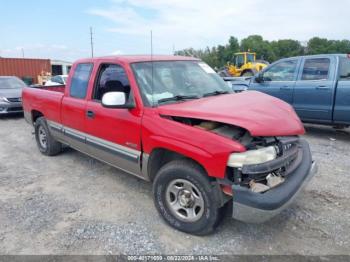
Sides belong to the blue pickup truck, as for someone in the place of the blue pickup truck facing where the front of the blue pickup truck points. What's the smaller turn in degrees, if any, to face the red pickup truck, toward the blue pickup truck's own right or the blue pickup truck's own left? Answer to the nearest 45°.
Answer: approximately 90° to the blue pickup truck's own left

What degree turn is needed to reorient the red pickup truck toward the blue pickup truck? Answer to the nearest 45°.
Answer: approximately 90° to its left

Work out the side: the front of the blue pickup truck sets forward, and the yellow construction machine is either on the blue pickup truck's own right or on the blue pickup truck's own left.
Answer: on the blue pickup truck's own right

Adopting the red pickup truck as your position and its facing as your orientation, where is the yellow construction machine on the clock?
The yellow construction machine is roughly at 8 o'clock from the red pickup truck.

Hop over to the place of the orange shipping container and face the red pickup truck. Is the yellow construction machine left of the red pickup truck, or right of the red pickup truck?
left

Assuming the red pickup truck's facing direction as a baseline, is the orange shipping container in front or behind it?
behind

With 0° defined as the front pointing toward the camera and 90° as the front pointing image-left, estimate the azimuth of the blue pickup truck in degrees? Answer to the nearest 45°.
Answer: approximately 90°

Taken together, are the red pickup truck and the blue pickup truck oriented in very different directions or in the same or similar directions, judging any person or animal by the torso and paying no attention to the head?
very different directions

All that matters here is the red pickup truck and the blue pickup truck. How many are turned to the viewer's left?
1

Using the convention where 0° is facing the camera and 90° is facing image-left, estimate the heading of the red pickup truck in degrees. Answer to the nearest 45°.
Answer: approximately 315°
